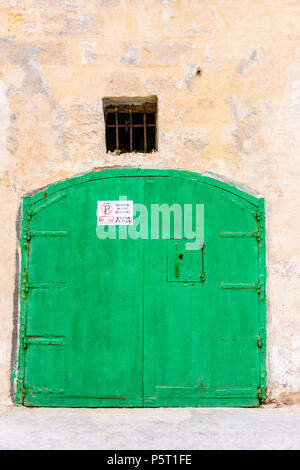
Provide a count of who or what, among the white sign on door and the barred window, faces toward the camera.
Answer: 2

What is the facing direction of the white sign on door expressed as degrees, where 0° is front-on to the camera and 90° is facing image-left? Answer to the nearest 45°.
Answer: approximately 0°

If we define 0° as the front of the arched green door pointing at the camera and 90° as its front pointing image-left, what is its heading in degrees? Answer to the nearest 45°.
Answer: approximately 0°
